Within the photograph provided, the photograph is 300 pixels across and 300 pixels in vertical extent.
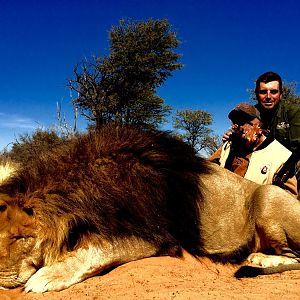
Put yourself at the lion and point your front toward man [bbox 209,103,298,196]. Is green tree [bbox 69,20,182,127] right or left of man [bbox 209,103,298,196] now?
left

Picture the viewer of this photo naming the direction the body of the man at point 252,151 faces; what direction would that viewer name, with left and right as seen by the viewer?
facing the viewer and to the left of the viewer

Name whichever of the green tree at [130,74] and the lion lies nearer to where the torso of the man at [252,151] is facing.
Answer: the lion

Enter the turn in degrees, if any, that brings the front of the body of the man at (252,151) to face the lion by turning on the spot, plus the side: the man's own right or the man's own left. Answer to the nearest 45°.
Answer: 0° — they already face it

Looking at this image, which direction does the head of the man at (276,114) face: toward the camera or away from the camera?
toward the camera

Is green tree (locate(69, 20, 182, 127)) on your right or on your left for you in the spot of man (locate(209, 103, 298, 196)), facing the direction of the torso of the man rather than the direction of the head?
on your right

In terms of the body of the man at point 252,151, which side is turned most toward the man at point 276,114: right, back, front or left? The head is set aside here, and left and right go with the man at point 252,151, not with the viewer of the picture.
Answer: back
